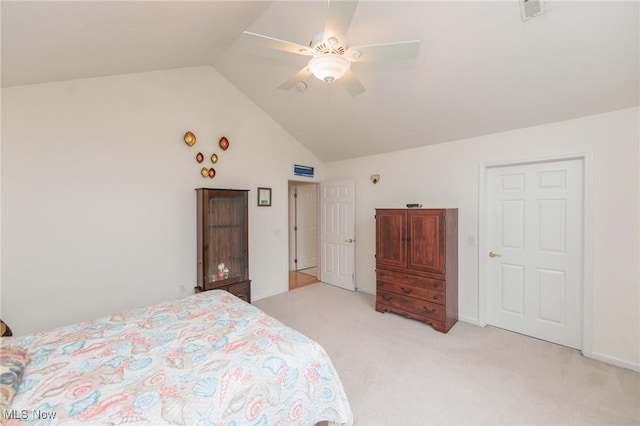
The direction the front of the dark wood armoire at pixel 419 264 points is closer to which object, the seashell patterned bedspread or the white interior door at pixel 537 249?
the seashell patterned bedspread

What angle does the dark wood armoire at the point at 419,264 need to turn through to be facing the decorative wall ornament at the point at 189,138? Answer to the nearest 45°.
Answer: approximately 45° to its right

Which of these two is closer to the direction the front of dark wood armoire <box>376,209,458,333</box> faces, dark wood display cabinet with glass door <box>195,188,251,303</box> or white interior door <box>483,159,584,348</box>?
the dark wood display cabinet with glass door

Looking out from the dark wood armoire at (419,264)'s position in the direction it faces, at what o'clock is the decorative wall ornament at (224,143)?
The decorative wall ornament is roughly at 1 o'clock from the dark wood armoire.

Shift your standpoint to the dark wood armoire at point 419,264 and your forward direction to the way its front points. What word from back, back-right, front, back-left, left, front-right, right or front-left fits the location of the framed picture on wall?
front-right

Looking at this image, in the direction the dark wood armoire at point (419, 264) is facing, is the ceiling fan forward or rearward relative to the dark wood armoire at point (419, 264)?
forward

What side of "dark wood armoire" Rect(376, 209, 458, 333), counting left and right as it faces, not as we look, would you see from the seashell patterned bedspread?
front

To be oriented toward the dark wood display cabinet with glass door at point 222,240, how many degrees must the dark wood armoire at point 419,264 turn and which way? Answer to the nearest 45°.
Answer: approximately 45° to its right

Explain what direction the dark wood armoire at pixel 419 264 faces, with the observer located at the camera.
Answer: facing the viewer and to the left of the viewer

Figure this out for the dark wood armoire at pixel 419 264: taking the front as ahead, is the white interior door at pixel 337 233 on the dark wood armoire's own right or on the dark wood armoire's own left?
on the dark wood armoire's own right

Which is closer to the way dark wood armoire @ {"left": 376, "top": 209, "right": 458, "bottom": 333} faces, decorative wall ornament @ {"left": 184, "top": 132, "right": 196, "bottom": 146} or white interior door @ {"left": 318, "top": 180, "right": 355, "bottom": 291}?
the decorative wall ornament
